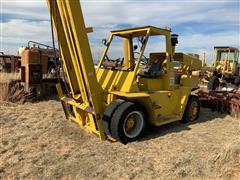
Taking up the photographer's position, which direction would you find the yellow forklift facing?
facing the viewer and to the left of the viewer

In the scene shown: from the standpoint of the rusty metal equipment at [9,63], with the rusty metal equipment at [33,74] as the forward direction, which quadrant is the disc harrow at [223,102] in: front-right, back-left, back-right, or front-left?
front-left

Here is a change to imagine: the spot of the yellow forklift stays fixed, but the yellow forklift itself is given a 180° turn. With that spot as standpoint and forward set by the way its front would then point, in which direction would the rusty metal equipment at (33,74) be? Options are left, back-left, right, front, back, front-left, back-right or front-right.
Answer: left

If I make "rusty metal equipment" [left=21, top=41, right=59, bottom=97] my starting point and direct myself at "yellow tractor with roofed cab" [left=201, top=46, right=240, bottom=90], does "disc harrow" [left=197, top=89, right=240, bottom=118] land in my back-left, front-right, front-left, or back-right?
front-right

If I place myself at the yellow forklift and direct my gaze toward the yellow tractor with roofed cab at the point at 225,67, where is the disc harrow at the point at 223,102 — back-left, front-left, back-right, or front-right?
front-right

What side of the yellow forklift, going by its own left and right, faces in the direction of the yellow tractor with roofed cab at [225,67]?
back

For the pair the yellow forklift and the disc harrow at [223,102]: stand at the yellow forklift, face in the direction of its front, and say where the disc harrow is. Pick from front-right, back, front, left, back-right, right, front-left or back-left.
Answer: back

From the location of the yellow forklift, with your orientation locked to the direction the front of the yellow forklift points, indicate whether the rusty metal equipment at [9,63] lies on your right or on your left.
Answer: on your right

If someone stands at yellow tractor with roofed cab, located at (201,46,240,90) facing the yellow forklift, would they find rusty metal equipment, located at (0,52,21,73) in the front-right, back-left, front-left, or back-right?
front-right
